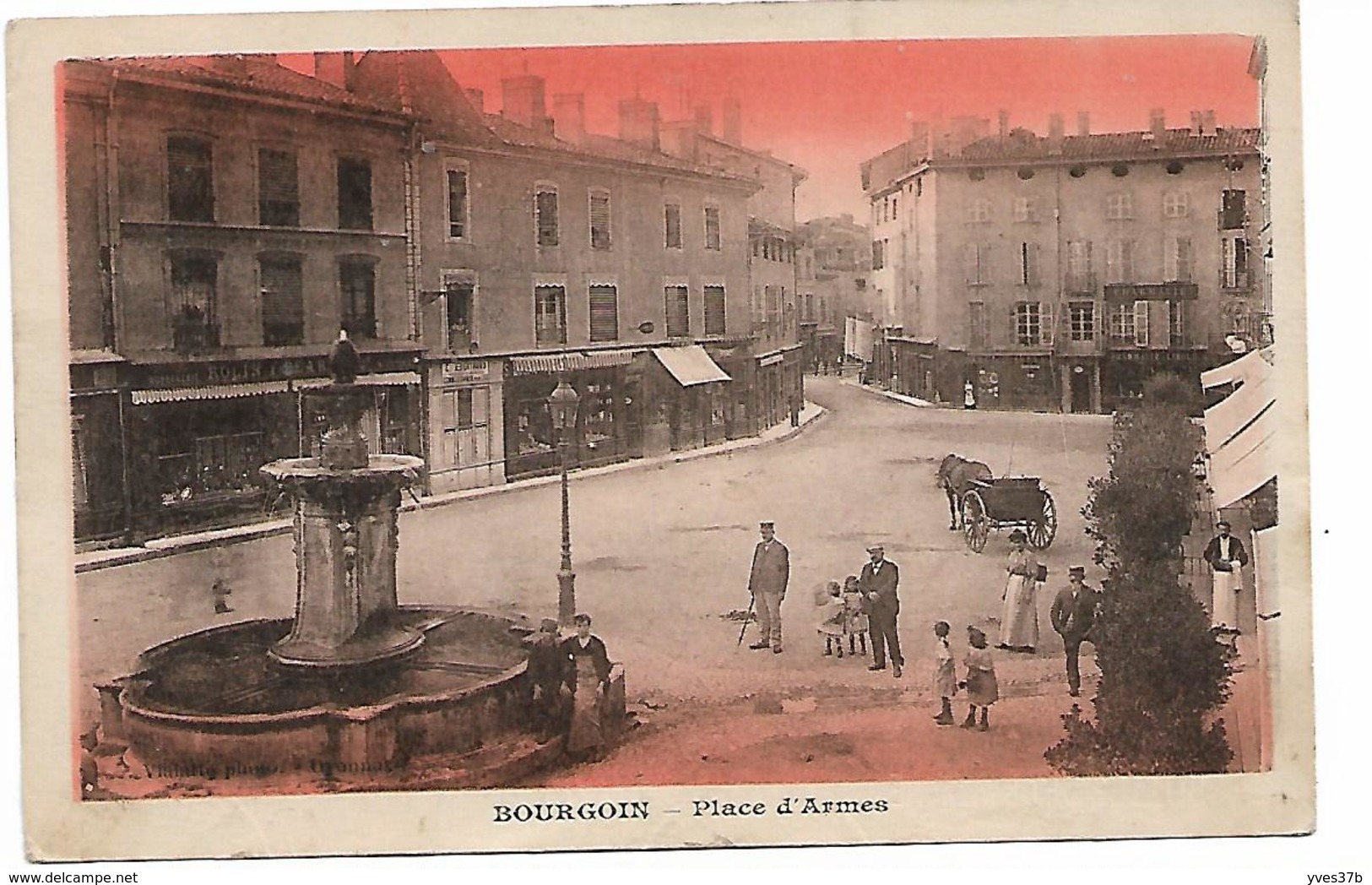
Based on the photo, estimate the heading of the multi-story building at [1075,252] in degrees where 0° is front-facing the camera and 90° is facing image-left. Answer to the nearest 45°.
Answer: approximately 0°

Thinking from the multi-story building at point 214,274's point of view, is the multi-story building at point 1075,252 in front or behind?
in front

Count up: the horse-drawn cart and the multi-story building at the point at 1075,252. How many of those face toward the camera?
1

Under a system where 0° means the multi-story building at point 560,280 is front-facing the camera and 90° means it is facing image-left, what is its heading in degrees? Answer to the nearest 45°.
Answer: approximately 315°

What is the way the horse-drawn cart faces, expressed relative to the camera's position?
facing away from the viewer and to the left of the viewer

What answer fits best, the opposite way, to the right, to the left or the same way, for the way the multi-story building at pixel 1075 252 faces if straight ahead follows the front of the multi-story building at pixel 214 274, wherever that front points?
to the right
